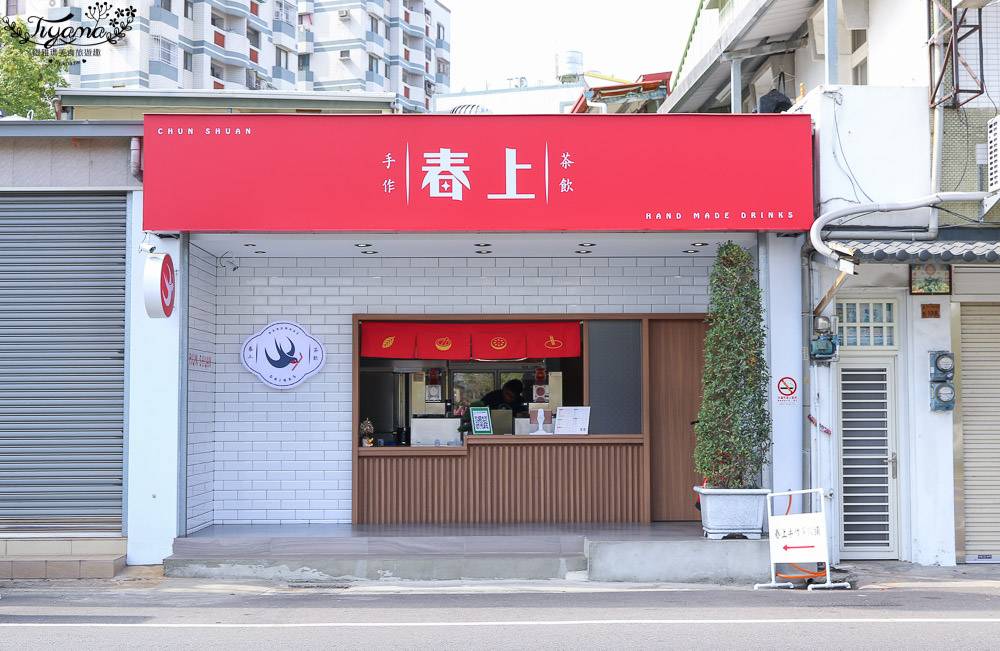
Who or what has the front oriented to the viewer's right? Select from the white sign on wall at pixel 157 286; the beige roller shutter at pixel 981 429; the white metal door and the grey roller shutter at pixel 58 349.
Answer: the white sign on wall

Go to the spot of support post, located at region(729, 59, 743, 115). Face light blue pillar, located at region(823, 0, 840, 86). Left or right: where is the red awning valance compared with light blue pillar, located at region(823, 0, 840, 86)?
right

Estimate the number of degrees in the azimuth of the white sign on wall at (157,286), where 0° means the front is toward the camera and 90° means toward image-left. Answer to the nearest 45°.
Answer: approximately 270°

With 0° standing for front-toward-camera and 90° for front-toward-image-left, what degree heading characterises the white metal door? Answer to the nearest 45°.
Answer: approximately 0°

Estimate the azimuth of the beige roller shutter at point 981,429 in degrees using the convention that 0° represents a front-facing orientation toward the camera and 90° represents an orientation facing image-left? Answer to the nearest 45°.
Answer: approximately 0°
